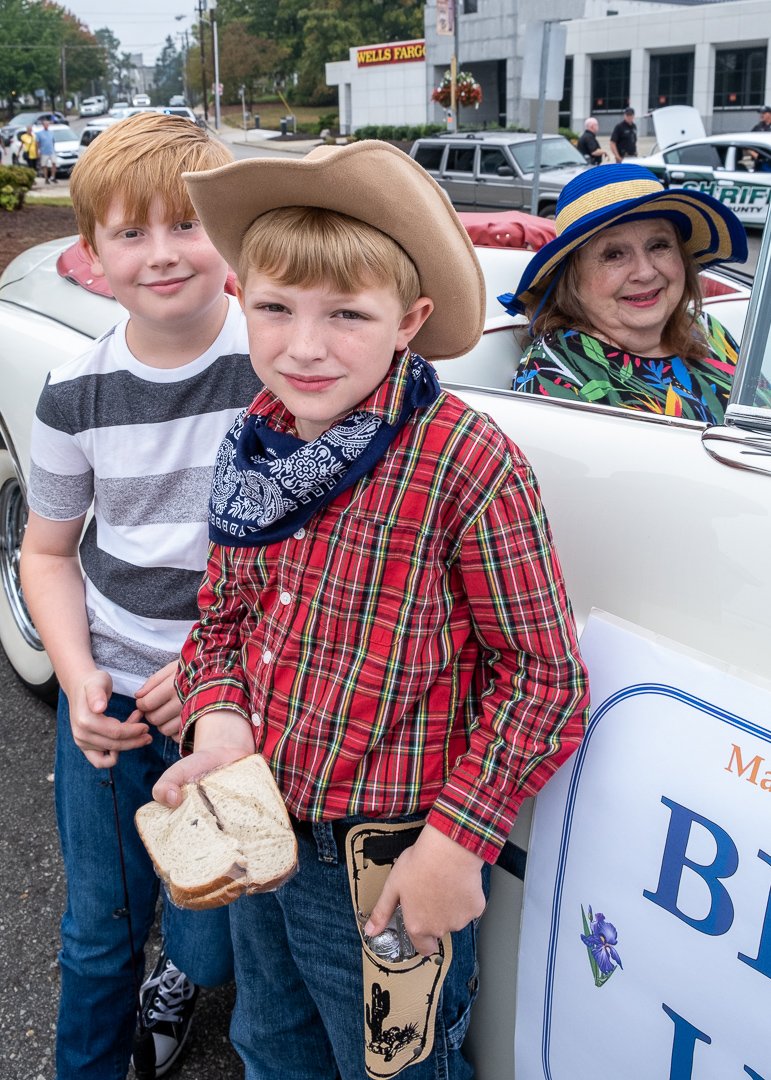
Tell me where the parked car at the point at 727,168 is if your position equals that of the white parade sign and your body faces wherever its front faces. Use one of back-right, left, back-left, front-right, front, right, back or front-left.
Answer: back

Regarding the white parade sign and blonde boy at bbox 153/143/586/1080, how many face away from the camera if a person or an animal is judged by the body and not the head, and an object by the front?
0

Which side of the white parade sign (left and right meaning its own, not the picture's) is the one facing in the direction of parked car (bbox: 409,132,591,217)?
back

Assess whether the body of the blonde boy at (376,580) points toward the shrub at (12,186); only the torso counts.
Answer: no

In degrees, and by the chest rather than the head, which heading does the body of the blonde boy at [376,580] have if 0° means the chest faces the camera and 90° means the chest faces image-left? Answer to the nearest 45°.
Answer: approximately 45°

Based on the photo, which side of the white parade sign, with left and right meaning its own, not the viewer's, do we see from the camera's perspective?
front

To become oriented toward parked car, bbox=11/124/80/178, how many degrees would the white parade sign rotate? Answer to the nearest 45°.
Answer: approximately 135° to its right

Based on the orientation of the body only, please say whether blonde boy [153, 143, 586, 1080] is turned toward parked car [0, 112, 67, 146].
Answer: no

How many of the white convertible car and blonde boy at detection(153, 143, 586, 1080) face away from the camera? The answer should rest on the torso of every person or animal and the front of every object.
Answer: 0

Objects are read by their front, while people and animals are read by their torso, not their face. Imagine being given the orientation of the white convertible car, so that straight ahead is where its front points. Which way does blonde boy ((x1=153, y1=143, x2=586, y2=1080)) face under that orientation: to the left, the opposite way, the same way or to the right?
to the right

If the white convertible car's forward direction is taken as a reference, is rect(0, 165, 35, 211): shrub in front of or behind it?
behind

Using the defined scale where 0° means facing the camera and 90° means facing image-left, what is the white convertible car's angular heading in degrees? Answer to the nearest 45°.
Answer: approximately 315°

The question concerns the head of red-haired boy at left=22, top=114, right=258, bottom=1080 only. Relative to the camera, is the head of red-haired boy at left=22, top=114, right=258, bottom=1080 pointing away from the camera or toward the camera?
toward the camera

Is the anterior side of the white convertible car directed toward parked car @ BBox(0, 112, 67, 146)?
no

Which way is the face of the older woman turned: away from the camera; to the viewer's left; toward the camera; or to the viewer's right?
toward the camera

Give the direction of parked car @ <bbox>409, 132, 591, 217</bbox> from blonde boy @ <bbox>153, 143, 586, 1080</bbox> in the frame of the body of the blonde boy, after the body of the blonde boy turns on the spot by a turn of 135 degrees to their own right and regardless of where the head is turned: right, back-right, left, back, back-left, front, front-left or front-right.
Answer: front
